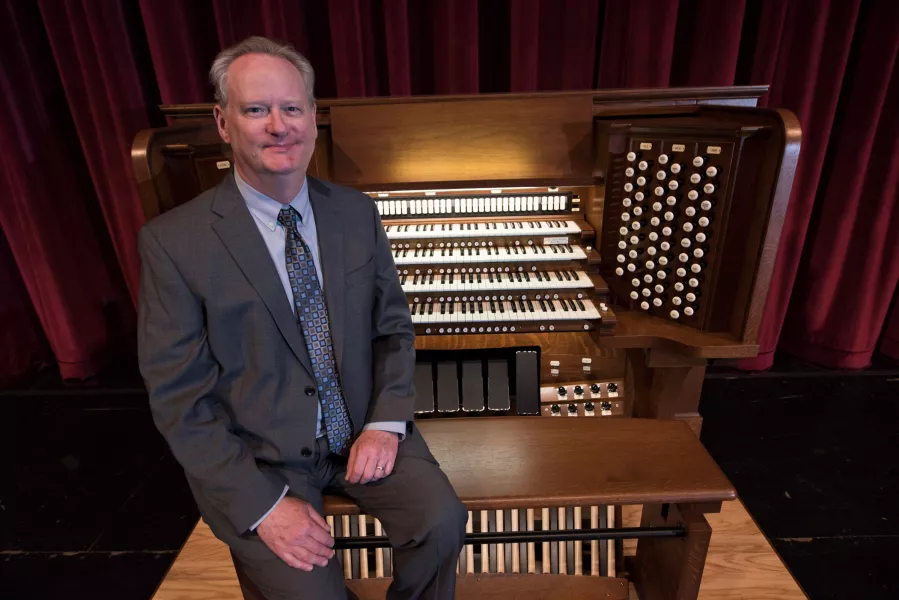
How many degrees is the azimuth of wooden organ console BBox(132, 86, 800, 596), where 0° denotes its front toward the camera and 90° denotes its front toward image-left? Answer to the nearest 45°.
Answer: approximately 0°

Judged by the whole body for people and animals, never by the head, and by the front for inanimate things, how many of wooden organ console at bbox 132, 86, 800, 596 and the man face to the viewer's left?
0

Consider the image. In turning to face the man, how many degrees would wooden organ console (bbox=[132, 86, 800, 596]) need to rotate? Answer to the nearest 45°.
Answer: approximately 45° to its right

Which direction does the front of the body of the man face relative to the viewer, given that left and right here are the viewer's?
facing the viewer and to the right of the viewer
